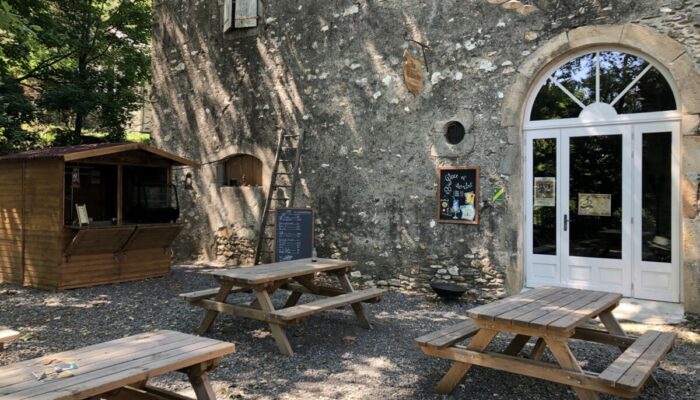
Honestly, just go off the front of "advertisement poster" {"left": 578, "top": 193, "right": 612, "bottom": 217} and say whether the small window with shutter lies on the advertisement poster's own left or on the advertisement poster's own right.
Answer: on the advertisement poster's own right

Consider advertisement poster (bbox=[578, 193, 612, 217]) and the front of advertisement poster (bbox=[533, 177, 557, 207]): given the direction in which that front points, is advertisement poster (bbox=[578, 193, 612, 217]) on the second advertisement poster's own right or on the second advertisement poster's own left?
on the second advertisement poster's own left

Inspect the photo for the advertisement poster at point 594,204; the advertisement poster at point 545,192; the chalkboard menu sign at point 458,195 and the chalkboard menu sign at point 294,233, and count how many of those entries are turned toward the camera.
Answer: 4

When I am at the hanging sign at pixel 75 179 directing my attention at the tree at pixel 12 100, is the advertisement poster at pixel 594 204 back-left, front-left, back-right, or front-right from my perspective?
back-right

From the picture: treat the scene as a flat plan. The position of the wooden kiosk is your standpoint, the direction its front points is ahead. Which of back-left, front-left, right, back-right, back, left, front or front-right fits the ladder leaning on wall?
front-left

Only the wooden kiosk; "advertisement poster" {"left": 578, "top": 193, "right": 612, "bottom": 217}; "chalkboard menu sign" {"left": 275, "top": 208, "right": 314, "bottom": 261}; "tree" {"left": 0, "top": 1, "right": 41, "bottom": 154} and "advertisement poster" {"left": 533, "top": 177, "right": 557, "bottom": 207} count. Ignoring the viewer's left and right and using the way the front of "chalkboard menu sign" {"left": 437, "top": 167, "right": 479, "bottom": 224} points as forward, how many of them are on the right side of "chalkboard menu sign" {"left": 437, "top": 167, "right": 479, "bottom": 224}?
3

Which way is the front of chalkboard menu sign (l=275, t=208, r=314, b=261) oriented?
toward the camera

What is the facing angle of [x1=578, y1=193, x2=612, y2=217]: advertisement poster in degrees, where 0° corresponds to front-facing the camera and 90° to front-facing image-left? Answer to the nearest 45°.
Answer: approximately 0°

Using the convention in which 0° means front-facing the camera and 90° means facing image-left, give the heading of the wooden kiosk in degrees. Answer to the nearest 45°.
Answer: approximately 315°

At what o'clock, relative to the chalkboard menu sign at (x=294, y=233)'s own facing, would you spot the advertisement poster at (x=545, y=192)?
The advertisement poster is roughly at 10 o'clock from the chalkboard menu sign.

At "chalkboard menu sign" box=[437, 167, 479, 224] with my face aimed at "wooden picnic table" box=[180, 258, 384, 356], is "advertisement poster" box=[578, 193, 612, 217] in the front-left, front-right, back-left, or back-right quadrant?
back-left

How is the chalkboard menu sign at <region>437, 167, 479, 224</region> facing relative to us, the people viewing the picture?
facing the viewer
